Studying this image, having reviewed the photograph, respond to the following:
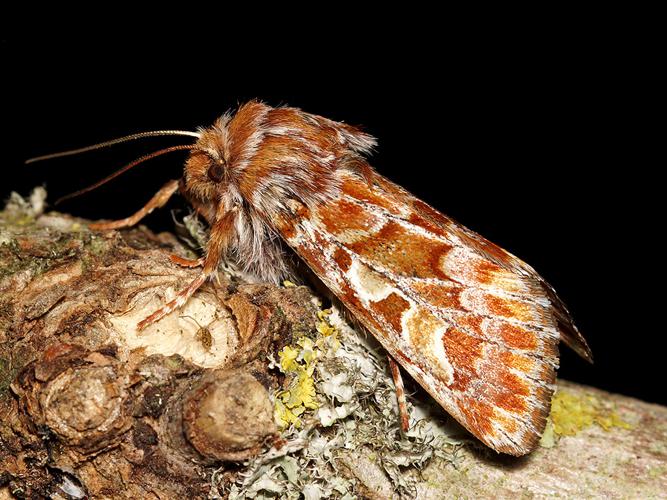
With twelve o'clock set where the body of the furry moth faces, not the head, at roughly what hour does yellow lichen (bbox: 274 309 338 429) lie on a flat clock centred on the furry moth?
The yellow lichen is roughly at 10 o'clock from the furry moth.

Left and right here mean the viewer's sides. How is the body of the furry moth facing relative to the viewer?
facing to the left of the viewer

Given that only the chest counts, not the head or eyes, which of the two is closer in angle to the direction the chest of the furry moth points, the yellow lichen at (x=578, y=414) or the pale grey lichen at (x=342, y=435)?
the pale grey lichen

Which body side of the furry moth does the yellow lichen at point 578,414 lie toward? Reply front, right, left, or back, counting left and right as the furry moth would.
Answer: back
